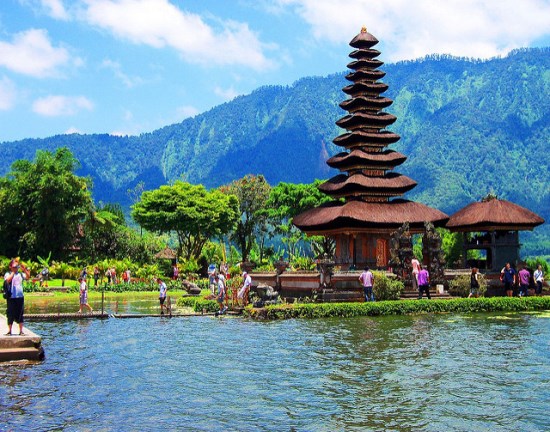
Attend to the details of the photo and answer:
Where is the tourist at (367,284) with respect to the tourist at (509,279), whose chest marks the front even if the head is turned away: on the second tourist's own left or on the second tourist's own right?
on the second tourist's own right

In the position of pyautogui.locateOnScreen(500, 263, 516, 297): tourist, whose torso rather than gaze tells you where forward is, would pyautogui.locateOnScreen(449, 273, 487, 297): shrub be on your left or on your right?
on your right

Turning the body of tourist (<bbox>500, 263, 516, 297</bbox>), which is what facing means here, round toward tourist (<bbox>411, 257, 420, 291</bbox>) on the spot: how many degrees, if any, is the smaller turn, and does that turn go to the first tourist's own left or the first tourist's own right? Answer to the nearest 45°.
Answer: approximately 45° to the first tourist's own right

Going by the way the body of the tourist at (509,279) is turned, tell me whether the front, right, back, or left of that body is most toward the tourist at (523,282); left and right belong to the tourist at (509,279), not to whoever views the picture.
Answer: left

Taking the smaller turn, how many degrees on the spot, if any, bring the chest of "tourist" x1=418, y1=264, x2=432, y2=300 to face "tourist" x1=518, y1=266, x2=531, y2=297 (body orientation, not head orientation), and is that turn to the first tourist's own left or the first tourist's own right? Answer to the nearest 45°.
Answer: approximately 90° to the first tourist's own right

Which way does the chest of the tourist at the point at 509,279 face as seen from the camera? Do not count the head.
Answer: toward the camera

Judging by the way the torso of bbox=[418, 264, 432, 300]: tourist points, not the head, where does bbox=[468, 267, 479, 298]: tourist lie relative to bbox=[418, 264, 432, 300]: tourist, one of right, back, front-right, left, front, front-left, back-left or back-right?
right

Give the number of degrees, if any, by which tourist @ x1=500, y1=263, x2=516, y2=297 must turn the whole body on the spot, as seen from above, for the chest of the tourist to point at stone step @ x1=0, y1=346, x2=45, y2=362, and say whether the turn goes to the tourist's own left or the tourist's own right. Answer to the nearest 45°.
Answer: approximately 45° to the tourist's own right

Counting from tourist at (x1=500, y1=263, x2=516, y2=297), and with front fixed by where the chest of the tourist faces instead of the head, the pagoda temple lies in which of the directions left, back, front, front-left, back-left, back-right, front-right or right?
back-right

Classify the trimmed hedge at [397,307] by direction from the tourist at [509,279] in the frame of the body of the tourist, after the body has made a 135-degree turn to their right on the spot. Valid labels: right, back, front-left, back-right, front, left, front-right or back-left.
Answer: left
